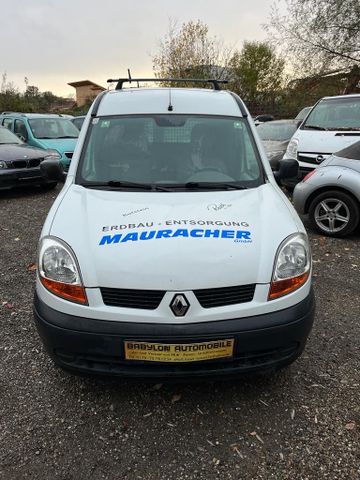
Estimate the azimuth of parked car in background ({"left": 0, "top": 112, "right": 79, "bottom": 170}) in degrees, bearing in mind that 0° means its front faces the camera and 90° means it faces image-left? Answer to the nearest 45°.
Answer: approximately 315°

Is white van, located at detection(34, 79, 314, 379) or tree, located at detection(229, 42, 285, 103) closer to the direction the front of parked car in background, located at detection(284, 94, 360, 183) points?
the white van

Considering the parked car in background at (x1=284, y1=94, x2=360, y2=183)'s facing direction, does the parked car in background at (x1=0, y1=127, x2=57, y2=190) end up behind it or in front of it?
in front

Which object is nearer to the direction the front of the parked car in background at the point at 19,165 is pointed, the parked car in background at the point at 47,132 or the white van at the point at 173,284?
the white van

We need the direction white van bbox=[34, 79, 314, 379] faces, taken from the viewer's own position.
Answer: facing the viewer

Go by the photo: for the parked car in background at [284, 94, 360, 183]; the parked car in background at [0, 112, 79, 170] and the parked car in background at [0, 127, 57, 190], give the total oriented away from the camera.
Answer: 0

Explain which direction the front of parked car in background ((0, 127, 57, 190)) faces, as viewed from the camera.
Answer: facing the viewer and to the right of the viewer

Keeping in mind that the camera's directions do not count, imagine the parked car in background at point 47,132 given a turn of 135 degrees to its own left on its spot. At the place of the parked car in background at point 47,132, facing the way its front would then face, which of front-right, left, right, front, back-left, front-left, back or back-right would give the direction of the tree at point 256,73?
front-right

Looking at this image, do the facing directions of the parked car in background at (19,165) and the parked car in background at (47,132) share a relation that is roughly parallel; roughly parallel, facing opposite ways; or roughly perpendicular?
roughly parallel

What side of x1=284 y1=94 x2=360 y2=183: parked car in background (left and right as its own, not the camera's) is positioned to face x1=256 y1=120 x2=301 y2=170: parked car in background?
right

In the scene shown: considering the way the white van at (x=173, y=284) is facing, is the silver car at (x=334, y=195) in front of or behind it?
behind

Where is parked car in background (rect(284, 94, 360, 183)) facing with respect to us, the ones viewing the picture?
facing the viewer and to the left of the viewer

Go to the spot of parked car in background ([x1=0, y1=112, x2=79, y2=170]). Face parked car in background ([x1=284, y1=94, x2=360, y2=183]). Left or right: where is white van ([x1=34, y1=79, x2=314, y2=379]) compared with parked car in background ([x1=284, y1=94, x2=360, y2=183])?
right
